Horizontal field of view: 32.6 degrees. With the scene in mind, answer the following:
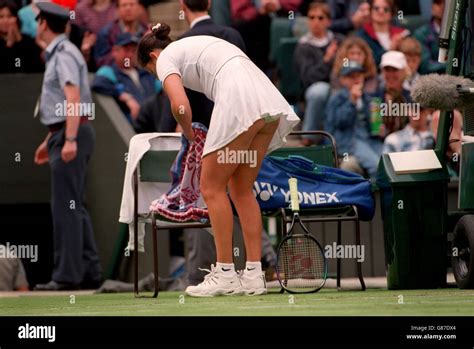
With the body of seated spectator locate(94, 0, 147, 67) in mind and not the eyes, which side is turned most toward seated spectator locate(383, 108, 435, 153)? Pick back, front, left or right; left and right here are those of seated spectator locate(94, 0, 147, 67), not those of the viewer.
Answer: left

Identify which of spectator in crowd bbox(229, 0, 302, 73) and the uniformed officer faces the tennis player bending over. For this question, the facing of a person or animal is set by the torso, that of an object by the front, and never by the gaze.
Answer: the spectator in crowd

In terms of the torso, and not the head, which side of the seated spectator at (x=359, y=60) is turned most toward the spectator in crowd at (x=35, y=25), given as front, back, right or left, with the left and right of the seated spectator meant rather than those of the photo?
right

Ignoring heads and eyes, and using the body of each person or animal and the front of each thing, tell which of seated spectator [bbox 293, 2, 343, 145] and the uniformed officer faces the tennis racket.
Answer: the seated spectator

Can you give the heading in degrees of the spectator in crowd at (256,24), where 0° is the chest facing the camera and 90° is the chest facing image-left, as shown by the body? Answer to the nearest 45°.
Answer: approximately 0°
